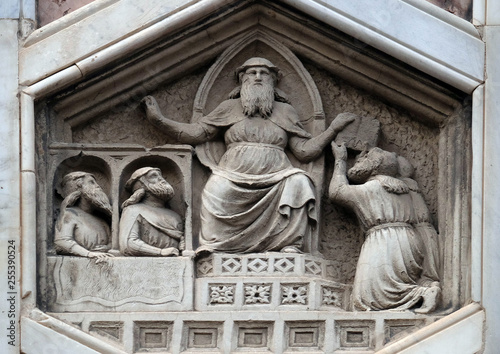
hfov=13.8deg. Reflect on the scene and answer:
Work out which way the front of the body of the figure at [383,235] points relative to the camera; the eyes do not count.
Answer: to the viewer's left

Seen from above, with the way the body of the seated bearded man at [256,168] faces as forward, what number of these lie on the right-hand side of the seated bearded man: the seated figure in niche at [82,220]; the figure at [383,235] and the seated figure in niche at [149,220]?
2

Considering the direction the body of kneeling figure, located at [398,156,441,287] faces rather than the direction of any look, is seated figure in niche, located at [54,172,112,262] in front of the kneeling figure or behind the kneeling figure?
in front

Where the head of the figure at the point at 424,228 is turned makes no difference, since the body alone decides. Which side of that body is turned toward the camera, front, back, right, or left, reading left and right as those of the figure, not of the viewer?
left

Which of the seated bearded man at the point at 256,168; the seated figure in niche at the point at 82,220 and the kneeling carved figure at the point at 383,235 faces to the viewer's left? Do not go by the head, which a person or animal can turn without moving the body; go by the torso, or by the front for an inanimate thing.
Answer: the kneeling carved figure

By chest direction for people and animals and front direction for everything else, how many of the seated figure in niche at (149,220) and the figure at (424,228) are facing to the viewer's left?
1

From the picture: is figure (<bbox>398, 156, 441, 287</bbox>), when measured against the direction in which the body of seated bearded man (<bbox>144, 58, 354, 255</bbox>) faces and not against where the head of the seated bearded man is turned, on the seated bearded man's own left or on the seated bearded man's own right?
on the seated bearded man's own left

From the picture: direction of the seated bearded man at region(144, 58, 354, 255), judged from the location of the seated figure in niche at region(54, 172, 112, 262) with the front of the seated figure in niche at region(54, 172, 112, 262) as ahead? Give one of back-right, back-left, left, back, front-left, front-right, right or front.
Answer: front-left

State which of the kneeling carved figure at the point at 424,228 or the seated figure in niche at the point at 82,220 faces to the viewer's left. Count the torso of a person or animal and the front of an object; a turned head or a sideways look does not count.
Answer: the kneeling carved figure

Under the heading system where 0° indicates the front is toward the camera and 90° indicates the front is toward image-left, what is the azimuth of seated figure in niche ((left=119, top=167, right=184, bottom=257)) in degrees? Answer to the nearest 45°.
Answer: approximately 315°

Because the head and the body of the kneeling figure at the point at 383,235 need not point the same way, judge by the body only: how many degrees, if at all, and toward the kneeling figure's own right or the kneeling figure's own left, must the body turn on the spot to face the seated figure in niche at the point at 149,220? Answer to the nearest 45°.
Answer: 0° — they already face it

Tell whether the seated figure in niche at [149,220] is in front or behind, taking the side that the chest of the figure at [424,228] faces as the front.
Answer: in front

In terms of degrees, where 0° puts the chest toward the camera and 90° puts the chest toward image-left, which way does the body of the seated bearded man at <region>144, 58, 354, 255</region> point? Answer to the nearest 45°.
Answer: approximately 0°
